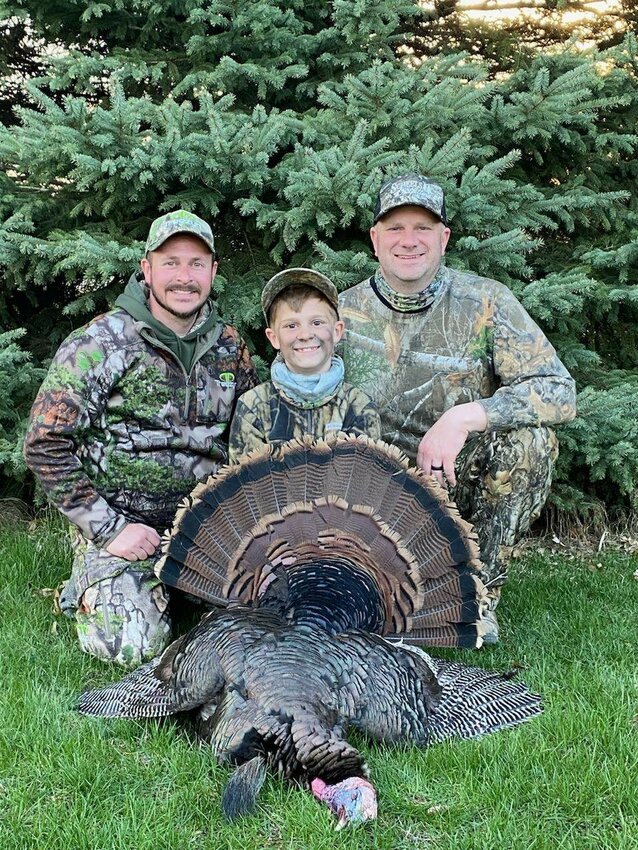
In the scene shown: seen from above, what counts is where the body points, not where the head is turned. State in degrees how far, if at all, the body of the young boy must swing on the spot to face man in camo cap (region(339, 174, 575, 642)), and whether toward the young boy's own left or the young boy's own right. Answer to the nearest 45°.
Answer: approximately 135° to the young boy's own left

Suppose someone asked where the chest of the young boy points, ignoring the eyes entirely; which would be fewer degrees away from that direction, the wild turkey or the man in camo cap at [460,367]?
the wild turkey

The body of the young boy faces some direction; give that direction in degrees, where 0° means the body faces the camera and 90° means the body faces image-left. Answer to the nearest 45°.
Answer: approximately 0°

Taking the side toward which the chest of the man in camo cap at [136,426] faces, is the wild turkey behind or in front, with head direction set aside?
in front

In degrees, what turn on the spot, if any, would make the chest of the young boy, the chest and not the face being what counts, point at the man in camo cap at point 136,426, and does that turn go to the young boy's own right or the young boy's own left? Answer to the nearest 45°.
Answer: approximately 90° to the young boy's own right

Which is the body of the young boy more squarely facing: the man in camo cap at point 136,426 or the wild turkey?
the wild turkey
